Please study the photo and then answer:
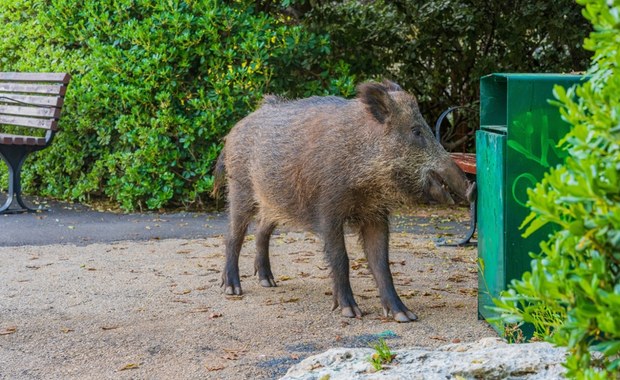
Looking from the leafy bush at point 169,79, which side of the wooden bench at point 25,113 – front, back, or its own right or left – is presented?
left

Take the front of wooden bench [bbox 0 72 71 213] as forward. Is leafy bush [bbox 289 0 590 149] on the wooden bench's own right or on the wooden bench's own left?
on the wooden bench's own left

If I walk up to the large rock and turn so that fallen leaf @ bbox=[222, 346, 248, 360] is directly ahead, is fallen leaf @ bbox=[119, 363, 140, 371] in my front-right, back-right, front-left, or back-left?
front-left

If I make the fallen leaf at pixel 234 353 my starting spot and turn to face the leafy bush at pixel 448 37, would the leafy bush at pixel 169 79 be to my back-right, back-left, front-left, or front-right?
front-left

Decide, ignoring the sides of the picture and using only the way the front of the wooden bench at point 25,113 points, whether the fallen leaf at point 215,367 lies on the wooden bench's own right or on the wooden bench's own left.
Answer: on the wooden bench's own left

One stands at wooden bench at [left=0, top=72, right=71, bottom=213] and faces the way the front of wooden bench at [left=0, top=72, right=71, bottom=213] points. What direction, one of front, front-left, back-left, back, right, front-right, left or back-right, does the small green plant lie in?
front-left

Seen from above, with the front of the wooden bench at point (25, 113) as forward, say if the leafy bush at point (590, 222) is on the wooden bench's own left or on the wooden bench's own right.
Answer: on the wooden bench's own left

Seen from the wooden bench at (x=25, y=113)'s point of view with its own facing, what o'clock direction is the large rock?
The large rock is roughly at 10 o'clock from the wooden bench.

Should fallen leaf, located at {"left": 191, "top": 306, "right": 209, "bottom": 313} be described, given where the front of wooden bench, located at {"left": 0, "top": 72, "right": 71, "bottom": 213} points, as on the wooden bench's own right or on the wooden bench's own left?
on the wooden bench's own left

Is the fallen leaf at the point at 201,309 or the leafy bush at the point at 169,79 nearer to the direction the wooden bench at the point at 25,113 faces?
the fallen leaf

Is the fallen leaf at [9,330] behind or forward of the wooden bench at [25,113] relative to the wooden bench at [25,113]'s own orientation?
forward

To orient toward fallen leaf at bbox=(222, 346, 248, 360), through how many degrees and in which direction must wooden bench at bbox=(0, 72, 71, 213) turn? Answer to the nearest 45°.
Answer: approximately 45° to its left
